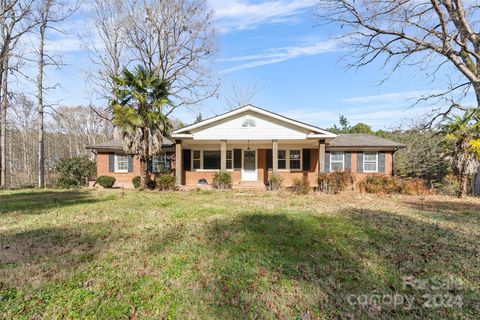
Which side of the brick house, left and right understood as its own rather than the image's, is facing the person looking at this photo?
front

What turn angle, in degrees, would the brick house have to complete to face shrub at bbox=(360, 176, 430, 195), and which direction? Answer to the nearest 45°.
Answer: approximately 45° to its left

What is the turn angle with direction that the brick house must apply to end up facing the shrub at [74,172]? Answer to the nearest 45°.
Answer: approximately 90° to its right

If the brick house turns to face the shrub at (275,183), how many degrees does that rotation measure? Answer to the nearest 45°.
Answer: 0° — it already faces it

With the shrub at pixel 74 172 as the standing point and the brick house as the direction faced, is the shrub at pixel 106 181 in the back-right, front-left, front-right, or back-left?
front-right

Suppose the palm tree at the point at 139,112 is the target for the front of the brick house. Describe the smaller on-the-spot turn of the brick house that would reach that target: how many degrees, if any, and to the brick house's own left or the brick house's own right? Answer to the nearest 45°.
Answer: approximately 45° to the brick house's own right

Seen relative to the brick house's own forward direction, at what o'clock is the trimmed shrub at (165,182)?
The trimmed shrub is roughly at 2 o'clock from the brick house.

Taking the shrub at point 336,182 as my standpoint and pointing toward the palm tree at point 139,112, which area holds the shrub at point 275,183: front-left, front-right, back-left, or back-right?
front-right

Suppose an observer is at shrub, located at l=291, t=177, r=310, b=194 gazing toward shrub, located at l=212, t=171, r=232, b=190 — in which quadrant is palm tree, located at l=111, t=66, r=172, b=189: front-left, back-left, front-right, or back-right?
front-left

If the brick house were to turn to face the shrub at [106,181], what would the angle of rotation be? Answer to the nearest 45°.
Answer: approximately 90° to its right

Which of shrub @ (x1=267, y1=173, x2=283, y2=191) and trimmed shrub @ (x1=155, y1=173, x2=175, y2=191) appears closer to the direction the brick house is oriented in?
the shrub

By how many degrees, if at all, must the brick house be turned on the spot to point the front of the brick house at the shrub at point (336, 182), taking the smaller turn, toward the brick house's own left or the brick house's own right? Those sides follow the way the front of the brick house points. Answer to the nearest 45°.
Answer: approximately 45° to the brick house's own left

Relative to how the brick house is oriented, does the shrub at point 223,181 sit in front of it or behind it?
in front
